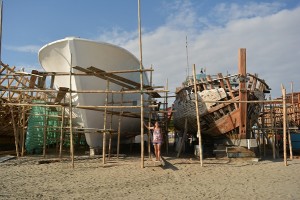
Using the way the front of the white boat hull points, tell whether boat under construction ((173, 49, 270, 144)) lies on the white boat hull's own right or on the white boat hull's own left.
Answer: on the white boat hull's own left

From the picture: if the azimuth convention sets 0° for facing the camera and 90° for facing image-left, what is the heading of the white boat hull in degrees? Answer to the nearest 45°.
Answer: approximately 45°

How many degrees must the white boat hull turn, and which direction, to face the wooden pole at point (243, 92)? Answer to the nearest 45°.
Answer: approximately 135° to its left
